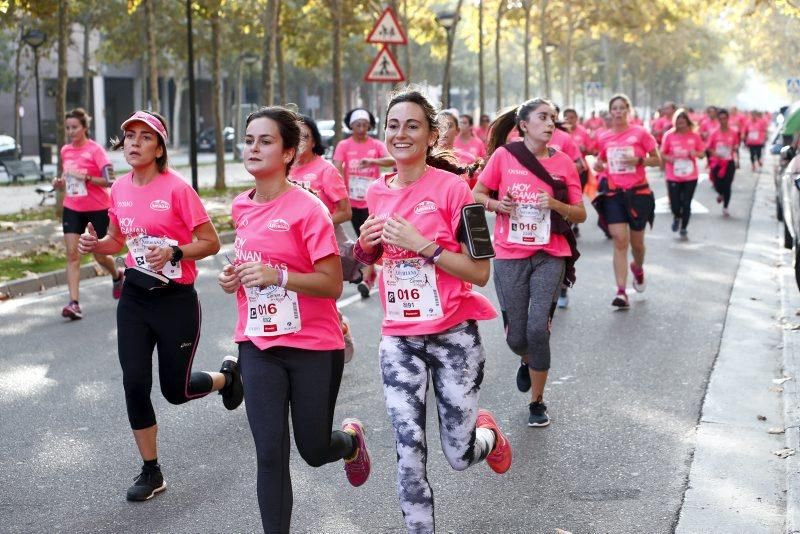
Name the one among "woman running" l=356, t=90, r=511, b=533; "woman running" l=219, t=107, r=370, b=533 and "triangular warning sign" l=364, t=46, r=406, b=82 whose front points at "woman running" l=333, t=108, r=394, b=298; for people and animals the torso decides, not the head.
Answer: the triangular warning sign

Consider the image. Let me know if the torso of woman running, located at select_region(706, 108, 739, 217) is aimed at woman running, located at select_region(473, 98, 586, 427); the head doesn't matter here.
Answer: yes

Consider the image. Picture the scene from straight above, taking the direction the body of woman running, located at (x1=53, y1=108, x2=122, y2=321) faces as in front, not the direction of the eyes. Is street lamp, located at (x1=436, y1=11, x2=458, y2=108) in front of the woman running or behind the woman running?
behind

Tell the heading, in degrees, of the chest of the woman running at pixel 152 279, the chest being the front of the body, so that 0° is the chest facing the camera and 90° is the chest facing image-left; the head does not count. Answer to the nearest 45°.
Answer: approximately 45°

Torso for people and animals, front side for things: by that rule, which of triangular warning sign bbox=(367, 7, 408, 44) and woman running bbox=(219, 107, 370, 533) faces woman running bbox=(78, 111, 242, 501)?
the triangular warning sign

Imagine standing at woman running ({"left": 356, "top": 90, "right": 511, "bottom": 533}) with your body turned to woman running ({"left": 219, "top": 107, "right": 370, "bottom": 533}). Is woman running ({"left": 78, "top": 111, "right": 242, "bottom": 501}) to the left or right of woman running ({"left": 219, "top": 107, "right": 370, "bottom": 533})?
right

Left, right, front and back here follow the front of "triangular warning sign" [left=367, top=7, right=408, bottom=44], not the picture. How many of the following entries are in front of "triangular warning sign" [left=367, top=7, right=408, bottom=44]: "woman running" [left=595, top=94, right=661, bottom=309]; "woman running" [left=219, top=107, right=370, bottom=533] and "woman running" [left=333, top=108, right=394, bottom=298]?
3

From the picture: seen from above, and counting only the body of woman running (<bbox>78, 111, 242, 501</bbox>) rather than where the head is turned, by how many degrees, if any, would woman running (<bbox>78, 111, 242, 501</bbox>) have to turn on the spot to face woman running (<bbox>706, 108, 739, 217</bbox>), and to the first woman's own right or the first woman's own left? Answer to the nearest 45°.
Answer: approximately 180°

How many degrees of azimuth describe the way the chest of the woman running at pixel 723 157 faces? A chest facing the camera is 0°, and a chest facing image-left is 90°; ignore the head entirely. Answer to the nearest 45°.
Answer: approximately 0°

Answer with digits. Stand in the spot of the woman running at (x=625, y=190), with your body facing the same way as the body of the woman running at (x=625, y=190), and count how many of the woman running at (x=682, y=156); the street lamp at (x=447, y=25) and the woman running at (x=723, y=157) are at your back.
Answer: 3

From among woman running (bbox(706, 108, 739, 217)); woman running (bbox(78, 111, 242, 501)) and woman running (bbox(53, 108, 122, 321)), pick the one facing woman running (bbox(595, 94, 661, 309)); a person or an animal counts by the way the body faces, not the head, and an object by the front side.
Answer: woman running (bbox(706, 108, 739, 217))
